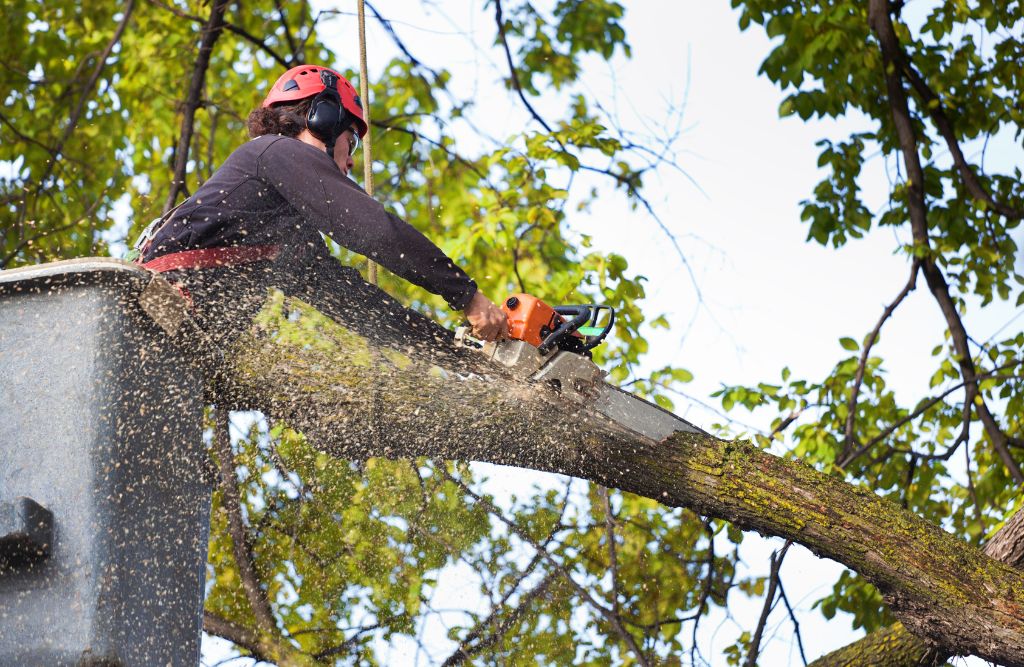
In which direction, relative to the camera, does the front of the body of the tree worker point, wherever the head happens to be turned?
to the viewer's right

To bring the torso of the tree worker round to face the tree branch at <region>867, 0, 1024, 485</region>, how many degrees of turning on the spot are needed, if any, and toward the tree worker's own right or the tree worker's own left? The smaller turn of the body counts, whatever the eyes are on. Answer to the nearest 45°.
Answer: approximately 45° to the tree worker's own left

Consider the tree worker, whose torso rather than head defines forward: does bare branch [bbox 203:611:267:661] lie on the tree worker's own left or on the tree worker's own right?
on the tree worker's own left

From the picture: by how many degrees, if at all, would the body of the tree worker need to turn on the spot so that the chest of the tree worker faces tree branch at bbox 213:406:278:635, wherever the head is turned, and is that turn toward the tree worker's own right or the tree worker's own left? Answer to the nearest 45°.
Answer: approximately 90° to the tree worker's own left

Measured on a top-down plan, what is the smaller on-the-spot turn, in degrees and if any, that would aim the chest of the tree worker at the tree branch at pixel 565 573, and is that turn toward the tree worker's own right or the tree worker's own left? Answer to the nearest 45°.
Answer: approximately 45° to the tree worker's own left
